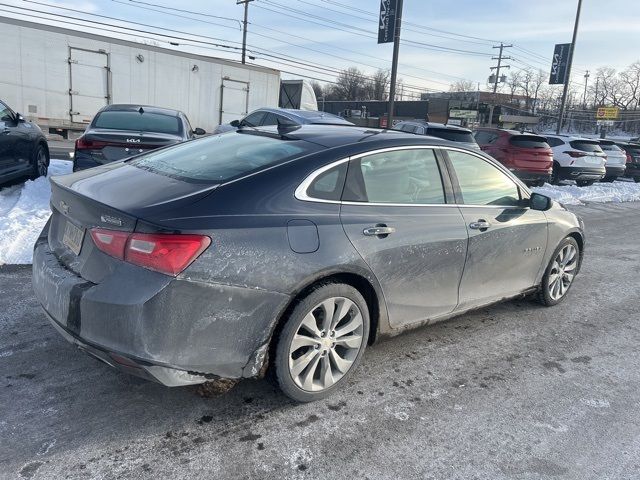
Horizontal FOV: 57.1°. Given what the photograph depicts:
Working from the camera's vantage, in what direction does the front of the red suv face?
facing away from the viewer and to the left of the viewer

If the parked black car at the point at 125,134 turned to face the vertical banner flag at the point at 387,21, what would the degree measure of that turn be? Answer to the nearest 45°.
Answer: approximately 45° to its right

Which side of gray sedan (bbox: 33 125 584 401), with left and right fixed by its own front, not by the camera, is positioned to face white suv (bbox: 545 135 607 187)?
front

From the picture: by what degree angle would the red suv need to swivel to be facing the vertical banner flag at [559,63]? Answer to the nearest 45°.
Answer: approximately 45° to its right

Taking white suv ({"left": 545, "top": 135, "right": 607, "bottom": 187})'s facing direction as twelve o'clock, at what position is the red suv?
The red suv is roughly at 8 o'clock from the white suv.

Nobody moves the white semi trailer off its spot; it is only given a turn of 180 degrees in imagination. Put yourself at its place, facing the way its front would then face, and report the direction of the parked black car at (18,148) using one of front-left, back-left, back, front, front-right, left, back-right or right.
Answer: front-left

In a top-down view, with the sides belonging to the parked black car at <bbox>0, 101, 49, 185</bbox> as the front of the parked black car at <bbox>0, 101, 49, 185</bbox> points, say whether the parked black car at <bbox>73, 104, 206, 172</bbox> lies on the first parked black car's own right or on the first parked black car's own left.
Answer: on the first parked black car's own right

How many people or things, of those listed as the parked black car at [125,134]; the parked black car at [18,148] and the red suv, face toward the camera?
0

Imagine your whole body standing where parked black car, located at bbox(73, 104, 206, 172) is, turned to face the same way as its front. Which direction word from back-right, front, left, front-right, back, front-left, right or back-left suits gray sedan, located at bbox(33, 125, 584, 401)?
back

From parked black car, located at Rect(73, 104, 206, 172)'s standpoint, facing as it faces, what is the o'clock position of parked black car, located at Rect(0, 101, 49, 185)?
parked black car, located at Rect(0, 101, 49, 185) is roughly at 10 o'clock from parked black car, located at Rect(73, 104, 206, 172).

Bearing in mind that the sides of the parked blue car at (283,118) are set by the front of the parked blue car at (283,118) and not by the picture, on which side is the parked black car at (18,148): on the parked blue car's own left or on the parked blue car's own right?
on the parked blue car's own left

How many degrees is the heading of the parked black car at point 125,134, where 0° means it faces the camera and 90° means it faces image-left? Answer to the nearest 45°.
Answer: approximately 180°

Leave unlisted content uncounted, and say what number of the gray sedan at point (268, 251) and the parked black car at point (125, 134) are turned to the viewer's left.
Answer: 0

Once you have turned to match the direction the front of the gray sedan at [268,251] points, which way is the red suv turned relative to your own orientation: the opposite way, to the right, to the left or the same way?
to the left
